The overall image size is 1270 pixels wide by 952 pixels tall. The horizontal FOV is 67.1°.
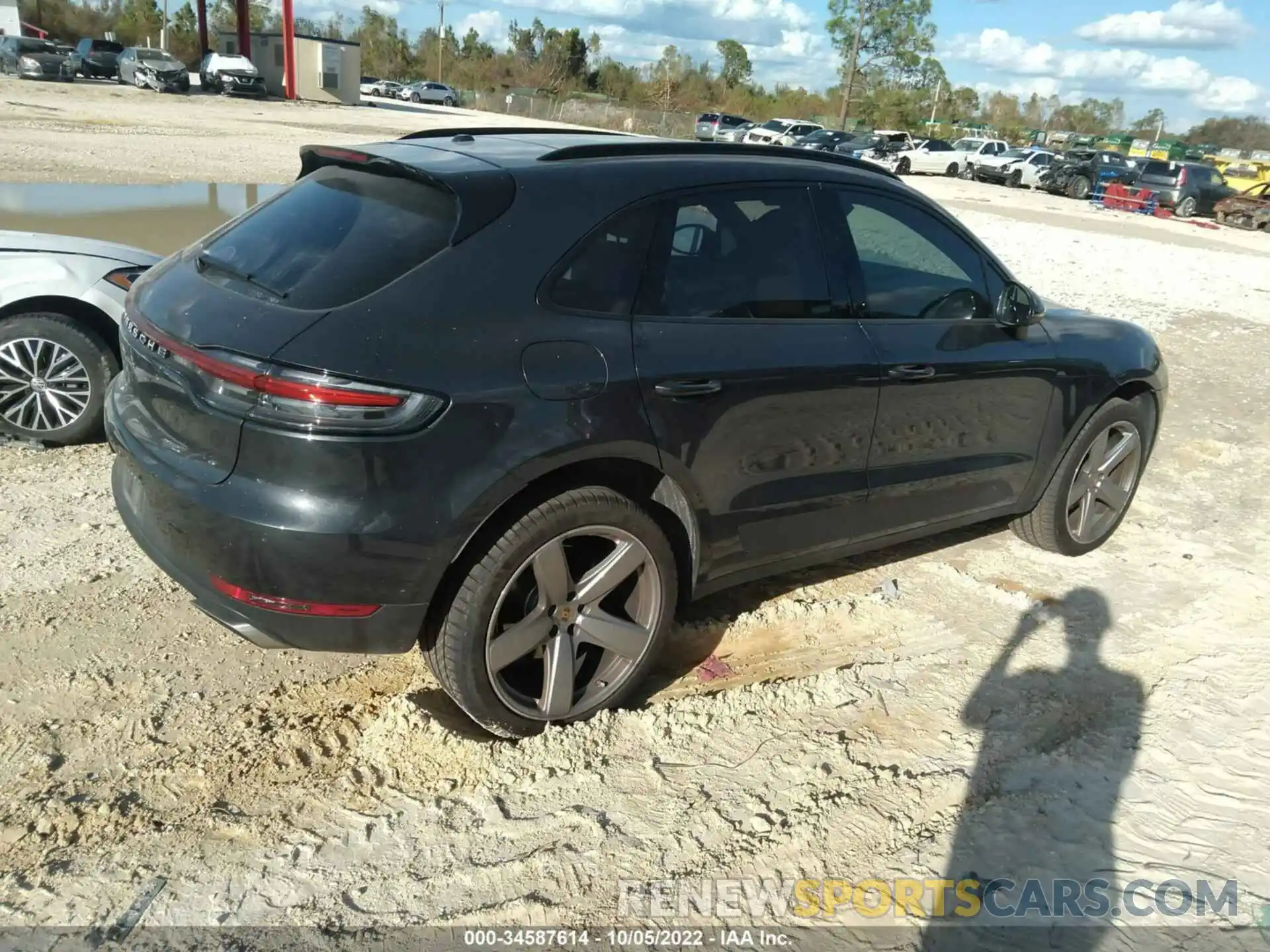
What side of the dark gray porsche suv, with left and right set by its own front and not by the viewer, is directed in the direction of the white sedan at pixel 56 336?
left

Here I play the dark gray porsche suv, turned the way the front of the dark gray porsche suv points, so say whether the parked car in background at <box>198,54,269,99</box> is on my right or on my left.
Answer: on my left

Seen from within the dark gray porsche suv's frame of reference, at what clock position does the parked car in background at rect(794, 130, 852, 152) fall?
The parked car in background is roughly at 11 o'clock from the dark gray porsche suv.

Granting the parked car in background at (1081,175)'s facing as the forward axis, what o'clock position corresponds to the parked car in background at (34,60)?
the parked car in background at (34,60) is roughly at 1 o'clock from the parked car in background at (1081,175).

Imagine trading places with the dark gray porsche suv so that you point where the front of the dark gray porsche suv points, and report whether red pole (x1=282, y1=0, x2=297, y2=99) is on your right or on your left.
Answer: on your left

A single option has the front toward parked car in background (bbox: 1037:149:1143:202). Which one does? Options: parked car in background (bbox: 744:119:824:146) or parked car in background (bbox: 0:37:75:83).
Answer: parked car in background (bbox: 0:37:75:83)

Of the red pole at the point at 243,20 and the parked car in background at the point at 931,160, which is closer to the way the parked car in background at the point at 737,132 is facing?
the red pole
